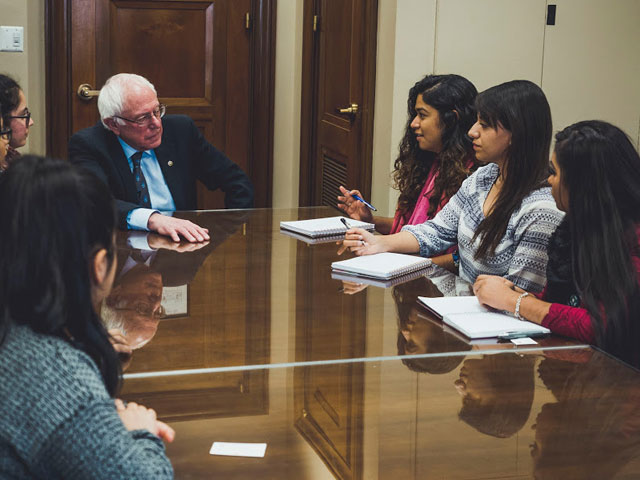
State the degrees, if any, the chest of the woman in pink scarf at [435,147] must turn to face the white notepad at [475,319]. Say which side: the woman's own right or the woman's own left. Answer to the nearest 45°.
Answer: approximately 90° to the woman's own left

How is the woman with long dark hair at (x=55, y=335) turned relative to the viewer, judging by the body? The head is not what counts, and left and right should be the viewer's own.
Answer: facing away from the viewer and to the right of the viewer

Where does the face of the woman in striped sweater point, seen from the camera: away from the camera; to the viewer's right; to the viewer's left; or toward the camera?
to the viewer's left

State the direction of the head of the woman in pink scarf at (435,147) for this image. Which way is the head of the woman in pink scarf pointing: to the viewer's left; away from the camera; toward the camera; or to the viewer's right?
to the viewer's left

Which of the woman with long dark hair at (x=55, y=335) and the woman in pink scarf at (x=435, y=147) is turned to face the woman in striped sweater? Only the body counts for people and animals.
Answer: the woman with long dark hair

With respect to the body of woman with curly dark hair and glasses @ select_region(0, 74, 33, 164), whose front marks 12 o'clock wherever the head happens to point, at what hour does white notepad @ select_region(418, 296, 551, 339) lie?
The white notepad is roughly at 2 o'clock from the woman with curly dark hair and glasses.

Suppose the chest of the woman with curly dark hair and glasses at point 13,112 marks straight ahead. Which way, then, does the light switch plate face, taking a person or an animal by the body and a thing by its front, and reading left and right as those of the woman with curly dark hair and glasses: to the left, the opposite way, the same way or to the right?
to the right

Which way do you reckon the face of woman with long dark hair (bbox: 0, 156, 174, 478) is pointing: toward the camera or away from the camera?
away from the camera

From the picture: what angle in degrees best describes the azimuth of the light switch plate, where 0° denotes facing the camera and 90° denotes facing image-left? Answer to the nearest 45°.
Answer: approximately 0°

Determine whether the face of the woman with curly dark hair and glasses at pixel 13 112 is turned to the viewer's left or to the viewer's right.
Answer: to the viewer's right

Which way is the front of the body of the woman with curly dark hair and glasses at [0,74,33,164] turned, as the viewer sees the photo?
to the viewer's right

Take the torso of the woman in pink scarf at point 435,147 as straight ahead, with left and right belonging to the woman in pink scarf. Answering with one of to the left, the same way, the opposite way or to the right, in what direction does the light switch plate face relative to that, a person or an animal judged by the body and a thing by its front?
to the left

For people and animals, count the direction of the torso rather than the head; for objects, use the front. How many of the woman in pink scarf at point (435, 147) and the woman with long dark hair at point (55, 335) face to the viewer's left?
1

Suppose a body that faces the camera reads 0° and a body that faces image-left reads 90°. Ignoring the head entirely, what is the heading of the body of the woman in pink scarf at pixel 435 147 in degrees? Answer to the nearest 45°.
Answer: approximately 90°
